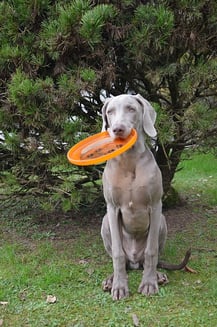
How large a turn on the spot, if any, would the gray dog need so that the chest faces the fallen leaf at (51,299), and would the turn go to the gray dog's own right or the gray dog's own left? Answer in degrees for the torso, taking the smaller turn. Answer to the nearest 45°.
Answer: approximately 45° to the gray dog's own right

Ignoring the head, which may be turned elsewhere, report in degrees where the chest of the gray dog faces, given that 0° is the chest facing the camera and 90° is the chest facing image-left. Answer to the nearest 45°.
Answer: approximately 0°

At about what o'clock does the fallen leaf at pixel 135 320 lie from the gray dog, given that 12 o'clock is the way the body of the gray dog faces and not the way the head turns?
The fallen leaf is roughly at 12 o'clock from the gray dog.
